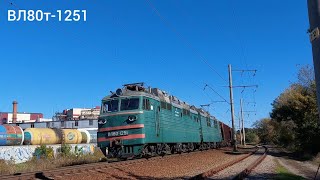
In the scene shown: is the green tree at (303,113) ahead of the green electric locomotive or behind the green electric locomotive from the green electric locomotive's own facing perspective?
behind

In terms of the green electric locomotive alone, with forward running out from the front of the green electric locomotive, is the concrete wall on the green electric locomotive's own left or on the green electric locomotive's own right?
on the green electric locomotive's own right

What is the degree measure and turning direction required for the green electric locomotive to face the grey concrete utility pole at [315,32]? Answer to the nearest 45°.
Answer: approximately 45° to its left

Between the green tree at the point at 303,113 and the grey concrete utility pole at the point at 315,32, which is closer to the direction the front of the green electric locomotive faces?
the grey concrete utility pole

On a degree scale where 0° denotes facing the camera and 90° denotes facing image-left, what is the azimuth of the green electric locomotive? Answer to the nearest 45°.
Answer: approximately 45°
